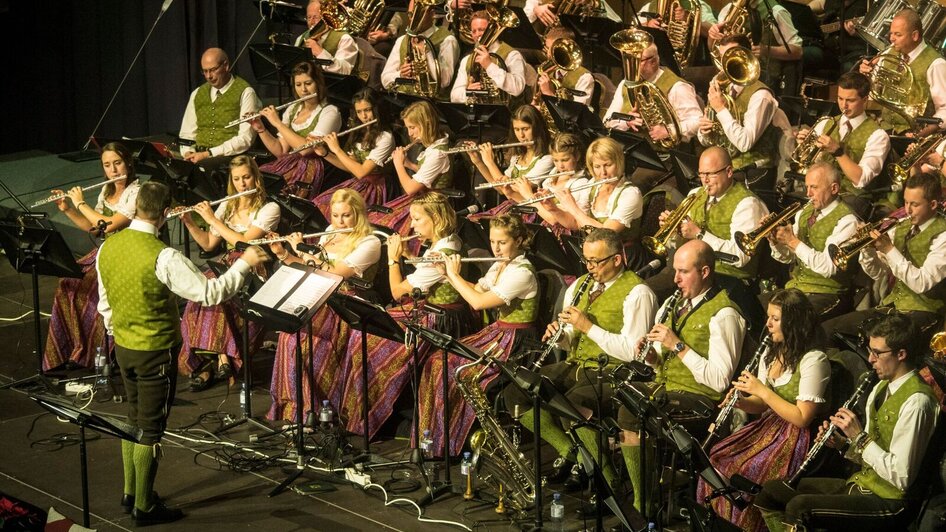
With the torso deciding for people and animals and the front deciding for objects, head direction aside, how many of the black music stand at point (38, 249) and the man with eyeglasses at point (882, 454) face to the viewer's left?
1

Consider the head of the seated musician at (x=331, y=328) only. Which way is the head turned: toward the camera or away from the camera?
toward the camera

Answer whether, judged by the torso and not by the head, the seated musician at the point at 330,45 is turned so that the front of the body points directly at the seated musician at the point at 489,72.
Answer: no

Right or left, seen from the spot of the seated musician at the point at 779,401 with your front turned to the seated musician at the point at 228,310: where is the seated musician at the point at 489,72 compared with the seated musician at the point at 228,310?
right

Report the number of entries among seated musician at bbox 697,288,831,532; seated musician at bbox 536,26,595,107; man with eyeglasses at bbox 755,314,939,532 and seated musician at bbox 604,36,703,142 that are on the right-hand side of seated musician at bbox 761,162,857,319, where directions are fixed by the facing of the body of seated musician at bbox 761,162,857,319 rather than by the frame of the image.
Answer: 2

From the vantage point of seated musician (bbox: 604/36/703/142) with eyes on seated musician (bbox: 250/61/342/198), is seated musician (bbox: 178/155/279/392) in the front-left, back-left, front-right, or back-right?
front-left

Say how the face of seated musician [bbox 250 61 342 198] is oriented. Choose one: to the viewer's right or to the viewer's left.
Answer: to the viewer's left

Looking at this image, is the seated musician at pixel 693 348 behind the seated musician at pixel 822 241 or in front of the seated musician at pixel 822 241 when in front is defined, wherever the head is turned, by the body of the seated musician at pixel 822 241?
in front

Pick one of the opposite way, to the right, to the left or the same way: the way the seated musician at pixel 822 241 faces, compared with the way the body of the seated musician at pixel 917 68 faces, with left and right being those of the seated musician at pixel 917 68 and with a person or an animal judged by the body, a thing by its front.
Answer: the same way

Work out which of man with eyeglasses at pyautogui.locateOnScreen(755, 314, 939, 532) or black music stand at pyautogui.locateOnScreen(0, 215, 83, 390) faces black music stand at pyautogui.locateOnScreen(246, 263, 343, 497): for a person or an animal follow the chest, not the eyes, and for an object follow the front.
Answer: the man with eyeglasses

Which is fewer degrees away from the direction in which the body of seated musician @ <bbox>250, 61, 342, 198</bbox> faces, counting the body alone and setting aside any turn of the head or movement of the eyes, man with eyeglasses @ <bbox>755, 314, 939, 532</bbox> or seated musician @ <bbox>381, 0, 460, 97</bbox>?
the man with eyeglasses

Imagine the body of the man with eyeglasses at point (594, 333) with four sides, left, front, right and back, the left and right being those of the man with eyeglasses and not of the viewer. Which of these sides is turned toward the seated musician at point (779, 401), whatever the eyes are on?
left

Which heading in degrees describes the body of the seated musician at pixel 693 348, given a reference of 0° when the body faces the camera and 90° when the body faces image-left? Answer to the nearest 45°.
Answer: approximately 45°

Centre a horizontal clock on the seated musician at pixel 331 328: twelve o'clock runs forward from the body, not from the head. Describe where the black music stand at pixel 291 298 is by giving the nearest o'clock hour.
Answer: The black music stand is roughly at 11 o'clock from the seated musician.

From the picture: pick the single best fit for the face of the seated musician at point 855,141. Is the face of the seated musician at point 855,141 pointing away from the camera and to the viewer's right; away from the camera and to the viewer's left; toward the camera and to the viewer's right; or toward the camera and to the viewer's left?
toward the camera and to the viewer's left

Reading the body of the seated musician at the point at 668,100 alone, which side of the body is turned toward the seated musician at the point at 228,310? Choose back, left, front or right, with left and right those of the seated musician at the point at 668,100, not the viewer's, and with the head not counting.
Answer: front

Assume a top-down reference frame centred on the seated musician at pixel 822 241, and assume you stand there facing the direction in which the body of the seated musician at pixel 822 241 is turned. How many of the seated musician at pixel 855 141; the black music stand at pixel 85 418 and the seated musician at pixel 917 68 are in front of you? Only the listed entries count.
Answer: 1

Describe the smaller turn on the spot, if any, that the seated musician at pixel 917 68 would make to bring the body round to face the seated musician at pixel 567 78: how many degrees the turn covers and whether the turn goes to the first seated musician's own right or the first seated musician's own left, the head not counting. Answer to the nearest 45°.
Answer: approximately 45° to the first seated musician's own right

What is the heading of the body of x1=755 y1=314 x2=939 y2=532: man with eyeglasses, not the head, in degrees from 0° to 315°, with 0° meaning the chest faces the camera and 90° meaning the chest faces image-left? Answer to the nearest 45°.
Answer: approximately 90°

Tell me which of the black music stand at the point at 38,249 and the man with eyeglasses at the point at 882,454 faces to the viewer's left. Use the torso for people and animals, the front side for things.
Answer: the man with eyeglasses

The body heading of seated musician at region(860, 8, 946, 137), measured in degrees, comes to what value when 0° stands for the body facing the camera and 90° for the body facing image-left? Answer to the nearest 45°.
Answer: approximately 45°

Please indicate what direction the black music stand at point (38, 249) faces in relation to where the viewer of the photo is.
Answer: facing away from the viewer and to the right of the viewer
